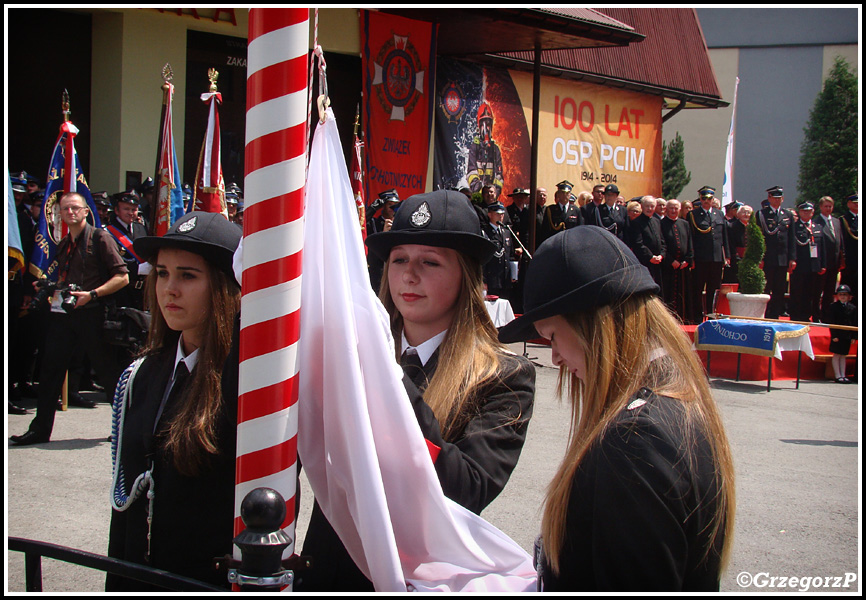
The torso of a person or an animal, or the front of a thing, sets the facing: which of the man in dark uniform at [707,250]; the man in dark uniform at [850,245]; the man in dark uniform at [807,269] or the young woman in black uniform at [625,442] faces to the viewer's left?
the young woman in black uniform

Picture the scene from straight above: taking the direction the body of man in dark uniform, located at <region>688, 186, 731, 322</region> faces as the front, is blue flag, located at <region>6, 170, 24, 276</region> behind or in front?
in front

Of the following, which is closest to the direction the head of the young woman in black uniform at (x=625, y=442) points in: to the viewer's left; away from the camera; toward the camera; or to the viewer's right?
to the viewer's left

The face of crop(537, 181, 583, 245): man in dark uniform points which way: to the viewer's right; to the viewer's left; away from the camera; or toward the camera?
toward the camera

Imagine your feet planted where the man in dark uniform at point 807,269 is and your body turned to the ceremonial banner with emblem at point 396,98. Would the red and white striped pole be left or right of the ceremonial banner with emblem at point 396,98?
left

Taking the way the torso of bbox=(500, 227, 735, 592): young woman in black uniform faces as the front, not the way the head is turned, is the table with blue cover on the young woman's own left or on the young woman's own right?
on the young woman's own right

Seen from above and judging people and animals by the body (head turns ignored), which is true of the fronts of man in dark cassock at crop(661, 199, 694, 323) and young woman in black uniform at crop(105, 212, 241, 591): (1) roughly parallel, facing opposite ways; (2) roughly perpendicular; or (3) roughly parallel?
roughly parallel

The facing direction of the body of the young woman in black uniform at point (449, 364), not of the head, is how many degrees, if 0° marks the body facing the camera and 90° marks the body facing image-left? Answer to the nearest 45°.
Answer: approximately 45°

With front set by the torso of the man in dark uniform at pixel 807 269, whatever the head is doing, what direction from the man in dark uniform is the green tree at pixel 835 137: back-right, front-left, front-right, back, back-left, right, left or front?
back

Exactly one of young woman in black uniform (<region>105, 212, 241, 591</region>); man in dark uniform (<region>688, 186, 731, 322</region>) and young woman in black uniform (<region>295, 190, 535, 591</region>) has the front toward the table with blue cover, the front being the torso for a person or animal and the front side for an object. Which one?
the man in dark uniform

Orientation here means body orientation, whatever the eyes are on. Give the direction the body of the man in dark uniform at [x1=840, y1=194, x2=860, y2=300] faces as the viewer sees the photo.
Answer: toward the camera

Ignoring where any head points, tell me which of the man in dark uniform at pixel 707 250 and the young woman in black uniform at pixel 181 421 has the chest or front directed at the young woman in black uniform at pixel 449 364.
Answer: the man in dark uniform

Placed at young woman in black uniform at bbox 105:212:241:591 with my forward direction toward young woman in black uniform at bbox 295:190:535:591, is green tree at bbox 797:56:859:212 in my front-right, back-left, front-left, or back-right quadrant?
front-left

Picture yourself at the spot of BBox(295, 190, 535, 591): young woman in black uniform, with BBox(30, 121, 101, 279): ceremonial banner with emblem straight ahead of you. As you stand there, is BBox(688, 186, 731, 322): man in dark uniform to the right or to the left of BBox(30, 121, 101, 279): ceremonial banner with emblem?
right

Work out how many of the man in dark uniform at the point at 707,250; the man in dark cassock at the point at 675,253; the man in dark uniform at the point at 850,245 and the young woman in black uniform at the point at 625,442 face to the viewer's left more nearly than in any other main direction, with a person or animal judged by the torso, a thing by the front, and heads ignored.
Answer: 1

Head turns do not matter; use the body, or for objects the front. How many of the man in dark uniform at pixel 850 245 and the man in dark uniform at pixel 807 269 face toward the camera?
2

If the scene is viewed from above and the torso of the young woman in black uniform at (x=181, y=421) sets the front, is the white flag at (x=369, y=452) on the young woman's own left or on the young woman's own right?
on the young woman's own left
